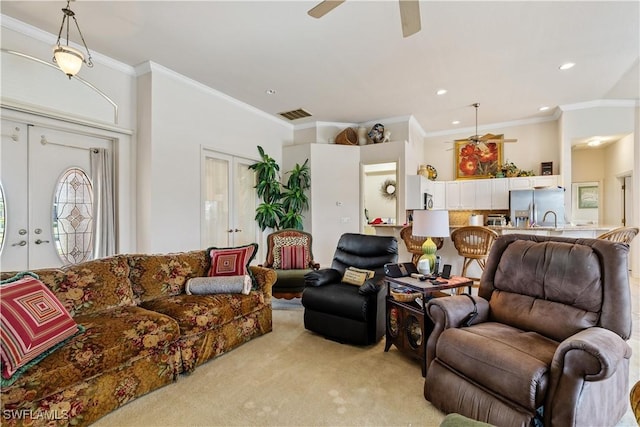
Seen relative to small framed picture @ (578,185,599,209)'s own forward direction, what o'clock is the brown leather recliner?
The brown leather recliner is roughly at 12 o'clock from the small framed picture.

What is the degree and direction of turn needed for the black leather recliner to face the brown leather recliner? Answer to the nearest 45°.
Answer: approximately 90° to its left

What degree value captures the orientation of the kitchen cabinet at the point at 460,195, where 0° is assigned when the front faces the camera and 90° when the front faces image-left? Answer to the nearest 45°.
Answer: approximately 0°

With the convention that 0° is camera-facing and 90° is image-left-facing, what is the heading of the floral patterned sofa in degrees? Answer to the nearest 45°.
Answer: approximately 315°

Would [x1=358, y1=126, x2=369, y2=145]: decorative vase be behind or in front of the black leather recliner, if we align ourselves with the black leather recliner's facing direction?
behind

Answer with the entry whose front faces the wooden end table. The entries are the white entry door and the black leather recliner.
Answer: the white entry door

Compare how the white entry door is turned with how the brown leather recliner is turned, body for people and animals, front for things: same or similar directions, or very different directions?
very different directions

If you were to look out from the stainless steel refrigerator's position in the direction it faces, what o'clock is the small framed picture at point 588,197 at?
The small framed picture is roughly at 7 o'clock from the stainless steel refrigerator.
